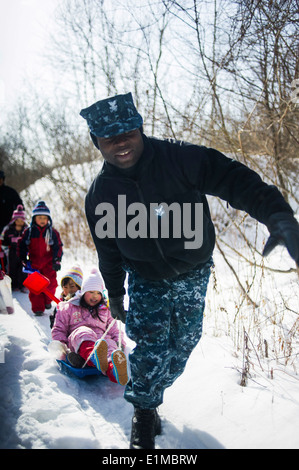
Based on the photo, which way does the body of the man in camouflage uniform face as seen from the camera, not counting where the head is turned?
toward the camera

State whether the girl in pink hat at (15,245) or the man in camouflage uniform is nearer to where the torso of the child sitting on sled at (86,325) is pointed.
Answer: the man in camouflage uniform

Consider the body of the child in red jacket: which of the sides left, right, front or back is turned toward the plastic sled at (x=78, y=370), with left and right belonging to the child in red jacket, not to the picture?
front

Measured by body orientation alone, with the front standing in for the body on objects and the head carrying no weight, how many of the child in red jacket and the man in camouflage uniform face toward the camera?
2

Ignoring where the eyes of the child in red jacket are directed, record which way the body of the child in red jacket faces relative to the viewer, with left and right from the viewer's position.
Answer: facing the viewer

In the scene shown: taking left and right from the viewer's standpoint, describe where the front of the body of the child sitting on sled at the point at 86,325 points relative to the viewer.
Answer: facing the viewer and to the right of the viewer

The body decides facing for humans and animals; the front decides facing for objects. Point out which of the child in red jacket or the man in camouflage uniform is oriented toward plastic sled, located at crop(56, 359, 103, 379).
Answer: the child in red jacket

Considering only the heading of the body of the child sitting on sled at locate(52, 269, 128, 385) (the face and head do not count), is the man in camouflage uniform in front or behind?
in front

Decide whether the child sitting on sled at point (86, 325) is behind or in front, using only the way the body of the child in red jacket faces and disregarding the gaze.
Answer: in front
